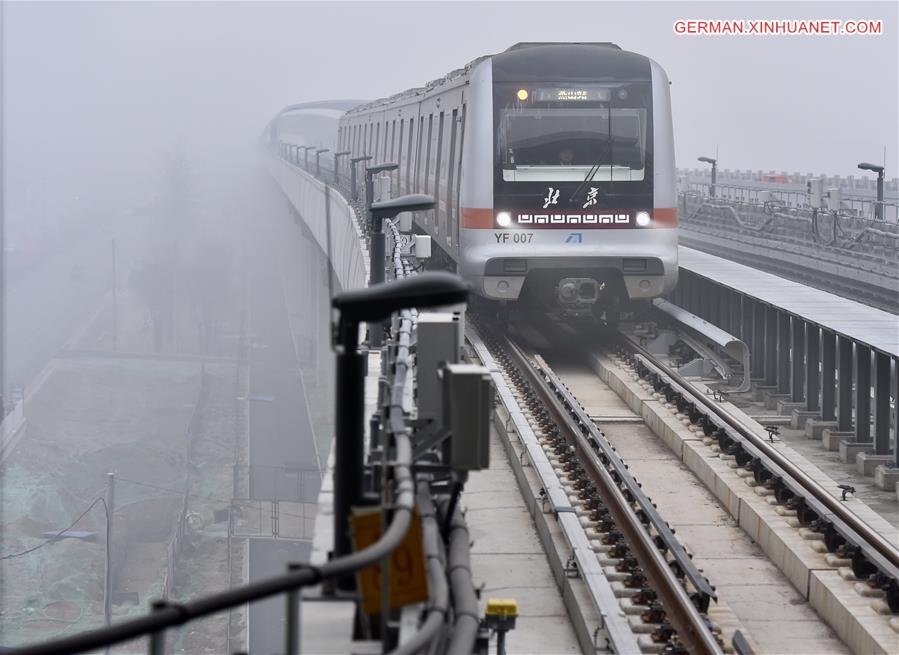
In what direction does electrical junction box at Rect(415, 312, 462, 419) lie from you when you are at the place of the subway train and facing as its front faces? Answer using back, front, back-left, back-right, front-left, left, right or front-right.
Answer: front

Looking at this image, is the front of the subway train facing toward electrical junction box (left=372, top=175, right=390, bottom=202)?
no

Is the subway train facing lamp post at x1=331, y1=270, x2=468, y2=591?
yes

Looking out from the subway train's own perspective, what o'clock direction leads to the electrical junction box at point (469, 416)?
The electrical junction box is roughly at 12 o'clock from the subway train.

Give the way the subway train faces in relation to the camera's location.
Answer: facing the viewer

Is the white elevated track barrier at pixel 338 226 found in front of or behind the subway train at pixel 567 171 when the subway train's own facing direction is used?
behind

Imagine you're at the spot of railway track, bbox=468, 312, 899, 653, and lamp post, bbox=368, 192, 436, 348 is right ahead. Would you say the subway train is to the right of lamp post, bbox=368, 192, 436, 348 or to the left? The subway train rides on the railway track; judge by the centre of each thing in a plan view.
right

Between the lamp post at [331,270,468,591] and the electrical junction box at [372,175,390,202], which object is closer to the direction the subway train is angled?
the lamp post

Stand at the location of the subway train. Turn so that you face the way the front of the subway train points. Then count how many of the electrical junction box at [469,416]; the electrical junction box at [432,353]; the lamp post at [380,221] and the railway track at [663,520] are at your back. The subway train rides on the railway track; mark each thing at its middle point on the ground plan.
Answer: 0

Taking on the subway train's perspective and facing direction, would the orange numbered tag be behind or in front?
in front
